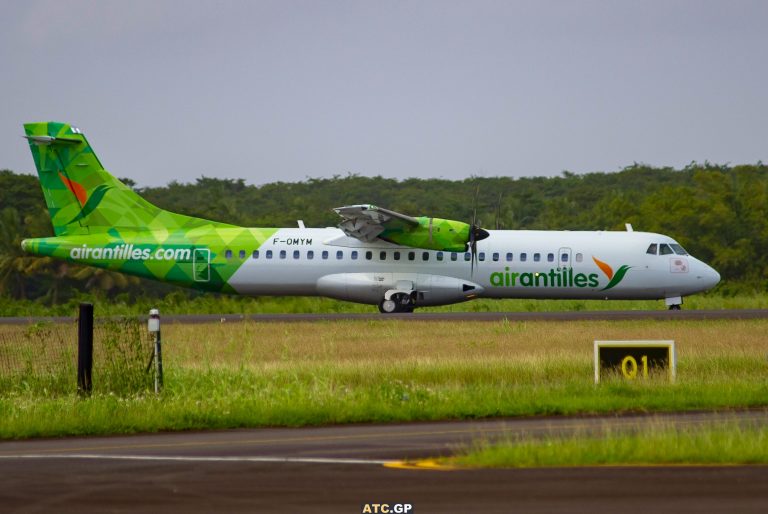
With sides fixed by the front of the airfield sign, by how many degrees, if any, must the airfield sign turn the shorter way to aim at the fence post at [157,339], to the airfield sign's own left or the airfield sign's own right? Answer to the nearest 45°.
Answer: approximately 45° to the airfield sign's own right

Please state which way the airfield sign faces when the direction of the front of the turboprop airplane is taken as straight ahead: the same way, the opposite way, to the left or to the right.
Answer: to the right

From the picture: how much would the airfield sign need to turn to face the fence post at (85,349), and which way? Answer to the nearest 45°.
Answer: approximately 45° to its right

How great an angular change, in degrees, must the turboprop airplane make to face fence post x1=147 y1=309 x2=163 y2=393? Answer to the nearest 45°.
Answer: approximately 90° to its right

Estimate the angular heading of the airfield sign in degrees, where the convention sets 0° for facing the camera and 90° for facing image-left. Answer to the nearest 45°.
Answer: approximately 0°

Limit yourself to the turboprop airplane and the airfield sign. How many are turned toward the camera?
1

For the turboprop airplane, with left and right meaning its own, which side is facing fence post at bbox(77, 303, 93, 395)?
right

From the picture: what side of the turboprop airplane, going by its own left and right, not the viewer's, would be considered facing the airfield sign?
right

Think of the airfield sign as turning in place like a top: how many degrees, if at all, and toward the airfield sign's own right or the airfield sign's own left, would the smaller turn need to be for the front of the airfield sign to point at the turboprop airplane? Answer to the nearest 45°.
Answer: approximately 135° to the airfield sign's own right

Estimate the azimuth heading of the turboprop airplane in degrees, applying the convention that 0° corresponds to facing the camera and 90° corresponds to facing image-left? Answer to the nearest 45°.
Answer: approximately 270°
